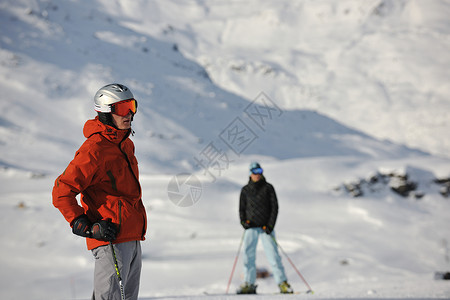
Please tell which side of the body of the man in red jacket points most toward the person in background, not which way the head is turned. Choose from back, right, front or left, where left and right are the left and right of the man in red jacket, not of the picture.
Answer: left

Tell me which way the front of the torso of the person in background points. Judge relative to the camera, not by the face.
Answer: toward the camera

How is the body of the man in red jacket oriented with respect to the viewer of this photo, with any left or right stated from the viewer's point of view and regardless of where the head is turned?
facing the viewer and to the right of the viewer

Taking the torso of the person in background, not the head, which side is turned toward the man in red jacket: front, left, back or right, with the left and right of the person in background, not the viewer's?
front

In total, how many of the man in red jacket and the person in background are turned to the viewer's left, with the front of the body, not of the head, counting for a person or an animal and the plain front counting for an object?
0
